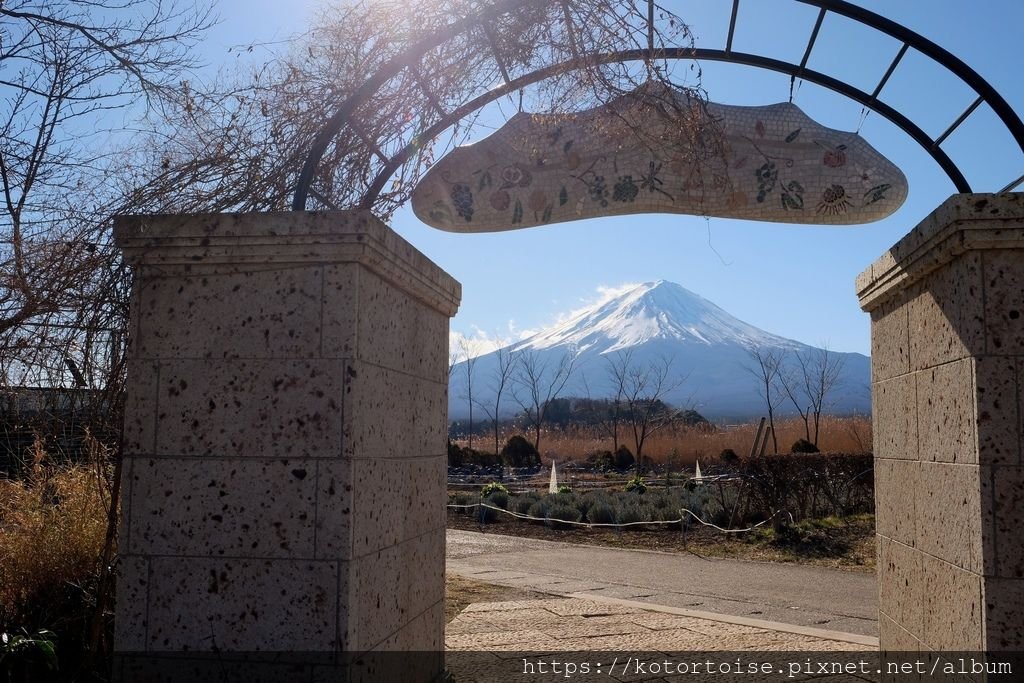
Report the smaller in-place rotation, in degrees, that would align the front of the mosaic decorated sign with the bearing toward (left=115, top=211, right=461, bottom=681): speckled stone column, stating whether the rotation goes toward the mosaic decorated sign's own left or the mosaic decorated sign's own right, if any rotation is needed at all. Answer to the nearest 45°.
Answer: approximately 45° to the mosaic decorated sign's own right

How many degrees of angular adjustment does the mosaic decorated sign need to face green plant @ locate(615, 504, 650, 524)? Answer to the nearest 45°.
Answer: approximately 180°

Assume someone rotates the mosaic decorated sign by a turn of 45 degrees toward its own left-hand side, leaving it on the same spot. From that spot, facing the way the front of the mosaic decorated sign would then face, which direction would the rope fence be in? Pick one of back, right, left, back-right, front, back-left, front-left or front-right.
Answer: back-left

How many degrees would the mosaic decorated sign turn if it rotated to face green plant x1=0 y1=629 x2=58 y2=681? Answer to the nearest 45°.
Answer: approximately 45° to its right

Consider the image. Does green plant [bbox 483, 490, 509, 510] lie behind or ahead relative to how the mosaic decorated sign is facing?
behind

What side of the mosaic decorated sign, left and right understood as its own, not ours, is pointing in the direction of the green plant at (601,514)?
back

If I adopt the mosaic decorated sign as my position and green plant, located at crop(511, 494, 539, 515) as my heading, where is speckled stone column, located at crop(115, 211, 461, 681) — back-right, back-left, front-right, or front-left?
back-left

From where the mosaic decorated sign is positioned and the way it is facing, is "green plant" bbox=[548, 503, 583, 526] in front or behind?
behind

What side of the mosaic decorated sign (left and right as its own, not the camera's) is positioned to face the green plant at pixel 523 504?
back

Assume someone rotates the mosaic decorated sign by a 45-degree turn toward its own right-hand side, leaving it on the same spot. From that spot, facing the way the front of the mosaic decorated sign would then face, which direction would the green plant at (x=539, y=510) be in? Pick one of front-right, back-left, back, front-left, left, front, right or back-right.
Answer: back-right

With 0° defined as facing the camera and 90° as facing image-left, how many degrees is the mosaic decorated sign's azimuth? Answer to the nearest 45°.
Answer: approximately 0°
